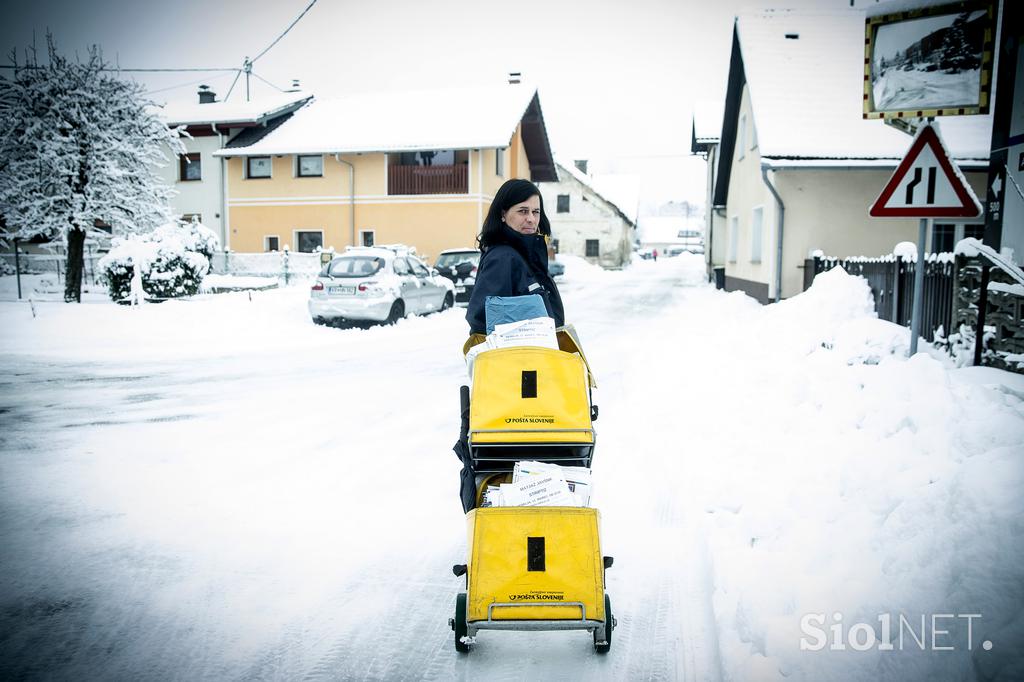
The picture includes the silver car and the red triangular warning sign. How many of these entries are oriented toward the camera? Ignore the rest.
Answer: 1

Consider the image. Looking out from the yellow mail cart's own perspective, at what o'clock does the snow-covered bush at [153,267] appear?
The snow-covered bush is roughly at 5 o'clock from the yellow mail cart.

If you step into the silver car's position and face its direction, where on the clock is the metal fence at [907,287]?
The metal fence is roughly at 3 o'clock from the silver car.

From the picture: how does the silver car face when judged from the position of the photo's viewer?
facing away from the viewer and to the right of the viewer

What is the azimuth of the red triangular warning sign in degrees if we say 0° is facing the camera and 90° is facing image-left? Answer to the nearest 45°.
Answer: approximately 0°

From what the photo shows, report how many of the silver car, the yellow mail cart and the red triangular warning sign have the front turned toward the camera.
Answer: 2

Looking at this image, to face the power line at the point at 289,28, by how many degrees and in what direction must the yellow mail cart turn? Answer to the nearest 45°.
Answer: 0° — it already faces it

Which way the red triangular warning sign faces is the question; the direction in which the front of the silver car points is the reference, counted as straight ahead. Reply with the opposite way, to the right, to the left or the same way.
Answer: the opposite way

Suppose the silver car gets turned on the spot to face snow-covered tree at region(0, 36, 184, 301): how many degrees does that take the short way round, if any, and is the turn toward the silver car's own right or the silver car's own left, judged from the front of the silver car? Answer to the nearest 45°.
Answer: approximately 90° to the silver car's own left

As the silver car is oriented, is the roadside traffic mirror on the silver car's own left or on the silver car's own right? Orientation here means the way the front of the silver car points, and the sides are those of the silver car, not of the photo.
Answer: on the silver car's own right

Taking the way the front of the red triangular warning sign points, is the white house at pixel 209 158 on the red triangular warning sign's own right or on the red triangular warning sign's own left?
on the red triangular warning sign's own right
